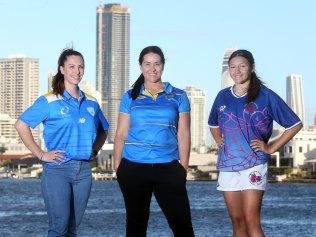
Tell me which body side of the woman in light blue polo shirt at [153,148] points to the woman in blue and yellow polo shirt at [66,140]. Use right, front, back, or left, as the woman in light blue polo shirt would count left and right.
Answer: right

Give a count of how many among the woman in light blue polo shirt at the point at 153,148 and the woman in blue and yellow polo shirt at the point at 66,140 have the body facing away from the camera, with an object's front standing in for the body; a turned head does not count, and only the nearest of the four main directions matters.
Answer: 0

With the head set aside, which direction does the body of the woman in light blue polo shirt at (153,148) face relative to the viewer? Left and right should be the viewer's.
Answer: facing the viewer

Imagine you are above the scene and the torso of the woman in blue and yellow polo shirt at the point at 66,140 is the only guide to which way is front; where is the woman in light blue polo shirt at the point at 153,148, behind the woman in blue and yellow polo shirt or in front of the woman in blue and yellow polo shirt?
in front

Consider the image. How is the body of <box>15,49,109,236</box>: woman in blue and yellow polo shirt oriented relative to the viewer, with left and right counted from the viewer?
facing the viewer and to the right of the viewer
